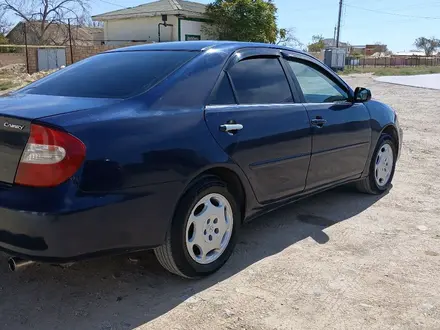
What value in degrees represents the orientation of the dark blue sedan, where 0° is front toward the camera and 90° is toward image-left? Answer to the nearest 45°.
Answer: approximately 225°

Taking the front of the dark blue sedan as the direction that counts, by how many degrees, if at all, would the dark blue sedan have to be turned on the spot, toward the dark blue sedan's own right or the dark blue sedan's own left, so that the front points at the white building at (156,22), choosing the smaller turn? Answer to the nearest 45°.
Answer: approximately 45° to the dark blue sedan's own left

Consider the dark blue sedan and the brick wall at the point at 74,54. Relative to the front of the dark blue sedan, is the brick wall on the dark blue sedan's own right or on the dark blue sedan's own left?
on the dark blue sedan's own left

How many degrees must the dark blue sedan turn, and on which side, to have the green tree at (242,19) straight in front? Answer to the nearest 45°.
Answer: approximately 45° to its left

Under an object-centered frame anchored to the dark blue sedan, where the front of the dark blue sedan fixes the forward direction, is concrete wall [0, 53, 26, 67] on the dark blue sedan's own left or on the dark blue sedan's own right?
on the dark blue sedan's own left
